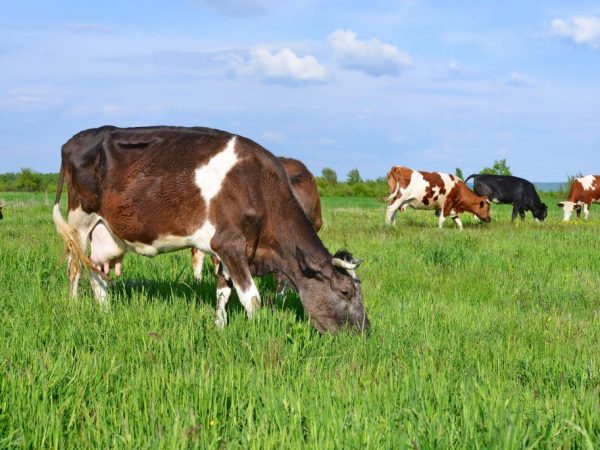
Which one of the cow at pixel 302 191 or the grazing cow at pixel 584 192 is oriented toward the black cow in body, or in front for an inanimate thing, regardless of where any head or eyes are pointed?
the grazing cow

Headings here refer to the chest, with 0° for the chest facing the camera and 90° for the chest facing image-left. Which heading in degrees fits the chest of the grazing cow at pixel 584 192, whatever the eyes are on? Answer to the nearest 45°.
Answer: approximately 45°

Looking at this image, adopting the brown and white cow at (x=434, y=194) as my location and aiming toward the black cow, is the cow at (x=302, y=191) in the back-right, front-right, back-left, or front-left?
back-right

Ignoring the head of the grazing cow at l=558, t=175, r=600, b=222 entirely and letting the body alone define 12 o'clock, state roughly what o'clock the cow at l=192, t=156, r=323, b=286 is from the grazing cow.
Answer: The cow is roughly at 11 o'clock from the grazing cow.

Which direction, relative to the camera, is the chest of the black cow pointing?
to the viewer's right

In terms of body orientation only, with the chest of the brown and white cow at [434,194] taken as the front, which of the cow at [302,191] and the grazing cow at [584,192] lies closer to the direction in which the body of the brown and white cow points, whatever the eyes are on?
the grazing cow

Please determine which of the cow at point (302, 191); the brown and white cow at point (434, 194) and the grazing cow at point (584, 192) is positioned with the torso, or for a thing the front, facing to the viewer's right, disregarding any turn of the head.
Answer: the brown and white cow

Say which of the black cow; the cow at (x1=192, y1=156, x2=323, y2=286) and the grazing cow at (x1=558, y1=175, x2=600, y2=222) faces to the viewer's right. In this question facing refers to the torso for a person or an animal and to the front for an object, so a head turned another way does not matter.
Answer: the black cow

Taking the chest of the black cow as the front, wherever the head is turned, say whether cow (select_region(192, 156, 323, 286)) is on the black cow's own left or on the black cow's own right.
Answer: on the black cow's own right

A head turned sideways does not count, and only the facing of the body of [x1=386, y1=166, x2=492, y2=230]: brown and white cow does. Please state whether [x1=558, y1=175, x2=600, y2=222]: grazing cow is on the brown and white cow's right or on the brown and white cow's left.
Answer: on the brown and white cow's left

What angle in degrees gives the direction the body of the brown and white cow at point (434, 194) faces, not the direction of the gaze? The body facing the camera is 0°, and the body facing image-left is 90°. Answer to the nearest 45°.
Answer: approximately 270°

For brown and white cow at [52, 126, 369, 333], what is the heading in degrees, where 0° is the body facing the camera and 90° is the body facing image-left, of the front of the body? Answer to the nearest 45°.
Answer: approximately 270°

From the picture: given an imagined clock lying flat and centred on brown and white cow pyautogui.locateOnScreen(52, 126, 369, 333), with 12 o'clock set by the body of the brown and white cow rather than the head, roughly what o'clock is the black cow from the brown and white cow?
The black cow is roughly at 10 o'clock from the brown and white cow.
